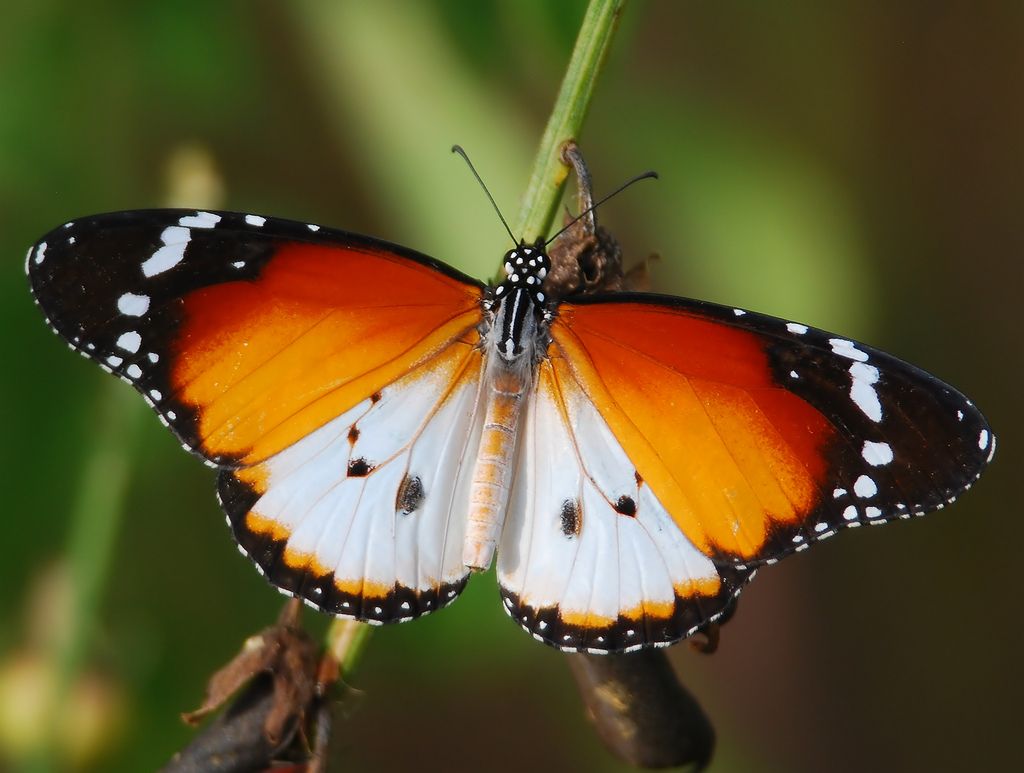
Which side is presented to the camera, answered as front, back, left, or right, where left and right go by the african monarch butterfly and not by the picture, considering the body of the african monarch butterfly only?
back
